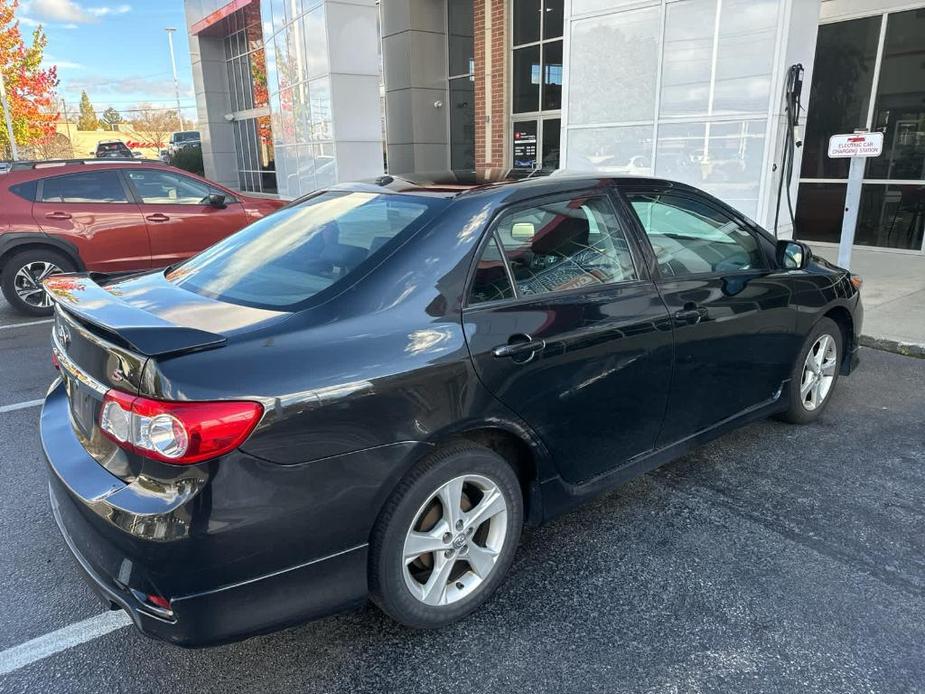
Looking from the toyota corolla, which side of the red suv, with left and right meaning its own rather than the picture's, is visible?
right

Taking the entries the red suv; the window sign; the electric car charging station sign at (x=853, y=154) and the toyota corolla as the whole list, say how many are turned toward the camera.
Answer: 2

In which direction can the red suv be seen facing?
to the viewer's right

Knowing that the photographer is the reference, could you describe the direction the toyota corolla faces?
facing away from the viewer and to the right of the viewer

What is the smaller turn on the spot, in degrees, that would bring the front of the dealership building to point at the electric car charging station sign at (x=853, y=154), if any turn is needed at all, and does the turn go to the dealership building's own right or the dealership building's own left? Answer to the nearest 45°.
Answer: approximately 45° to the dealership building's own left

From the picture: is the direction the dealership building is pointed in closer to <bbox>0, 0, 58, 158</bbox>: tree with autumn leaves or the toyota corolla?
the toyota corolla

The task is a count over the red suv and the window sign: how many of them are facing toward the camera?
1

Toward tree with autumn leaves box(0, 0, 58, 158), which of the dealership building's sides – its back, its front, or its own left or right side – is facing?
right

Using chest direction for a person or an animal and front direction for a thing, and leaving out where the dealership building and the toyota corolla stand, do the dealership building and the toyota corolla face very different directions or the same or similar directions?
very different directions

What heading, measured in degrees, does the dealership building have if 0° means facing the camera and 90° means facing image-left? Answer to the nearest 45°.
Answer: approximately 45°

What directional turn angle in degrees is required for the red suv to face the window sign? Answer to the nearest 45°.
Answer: approximately 45° to its left

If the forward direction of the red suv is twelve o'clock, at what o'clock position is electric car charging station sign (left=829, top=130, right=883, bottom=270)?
The electric car charging station sign is roughly at 1 o'clock from the red suv.

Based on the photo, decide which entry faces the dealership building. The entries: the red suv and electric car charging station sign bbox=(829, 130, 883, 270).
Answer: the red suv
